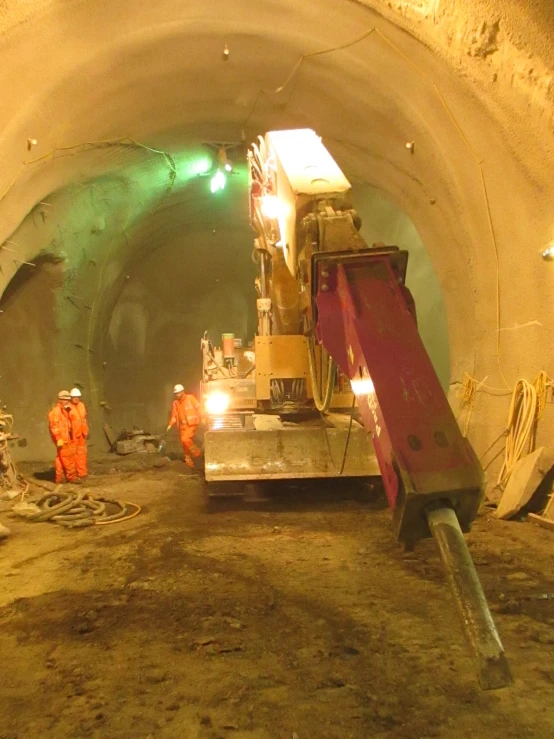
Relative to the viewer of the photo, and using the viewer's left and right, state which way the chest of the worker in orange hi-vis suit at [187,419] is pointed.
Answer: facing the viewer and to the left of the viewer

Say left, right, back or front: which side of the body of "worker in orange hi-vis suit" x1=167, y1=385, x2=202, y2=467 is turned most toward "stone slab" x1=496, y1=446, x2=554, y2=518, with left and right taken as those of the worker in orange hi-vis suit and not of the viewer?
left

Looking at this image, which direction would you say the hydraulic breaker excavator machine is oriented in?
toward the camera

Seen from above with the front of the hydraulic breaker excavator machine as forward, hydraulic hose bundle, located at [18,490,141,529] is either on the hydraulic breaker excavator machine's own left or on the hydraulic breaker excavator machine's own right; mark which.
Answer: on the hydraulic breaker excavator machine's own right

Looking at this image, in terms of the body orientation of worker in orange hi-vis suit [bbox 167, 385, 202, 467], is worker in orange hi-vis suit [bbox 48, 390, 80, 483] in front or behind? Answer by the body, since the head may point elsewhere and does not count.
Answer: in front

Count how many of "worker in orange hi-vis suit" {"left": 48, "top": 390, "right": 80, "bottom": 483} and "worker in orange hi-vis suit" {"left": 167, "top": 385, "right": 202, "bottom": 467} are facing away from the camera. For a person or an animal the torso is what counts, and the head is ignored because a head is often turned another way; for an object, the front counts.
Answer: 0

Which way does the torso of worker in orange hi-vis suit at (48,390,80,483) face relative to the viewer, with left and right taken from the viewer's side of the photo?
facing the viewer and to the right of the viewer

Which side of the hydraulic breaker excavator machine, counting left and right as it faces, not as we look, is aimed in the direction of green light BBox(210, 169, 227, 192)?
back

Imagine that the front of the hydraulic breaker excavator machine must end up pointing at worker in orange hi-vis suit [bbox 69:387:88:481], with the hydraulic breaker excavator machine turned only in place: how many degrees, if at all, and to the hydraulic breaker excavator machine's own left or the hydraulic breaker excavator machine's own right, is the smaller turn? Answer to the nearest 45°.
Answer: approximately 135° to the hydraulic breaker excavator machine's own right

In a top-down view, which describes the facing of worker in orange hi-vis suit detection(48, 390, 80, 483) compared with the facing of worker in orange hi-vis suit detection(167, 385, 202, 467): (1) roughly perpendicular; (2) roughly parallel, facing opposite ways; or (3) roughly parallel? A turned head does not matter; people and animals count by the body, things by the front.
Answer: roughly perpendicular
